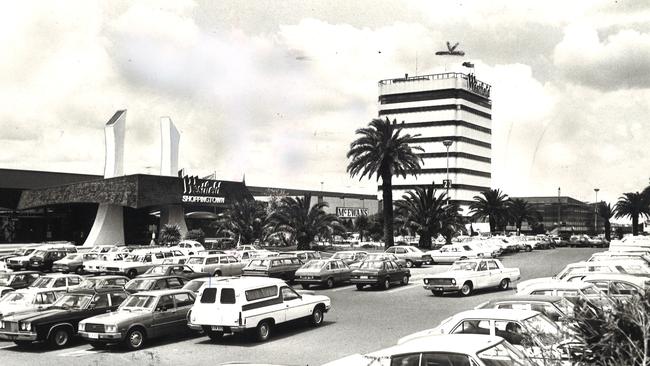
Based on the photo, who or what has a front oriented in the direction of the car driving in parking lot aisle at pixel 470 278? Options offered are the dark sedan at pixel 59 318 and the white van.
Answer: the white van

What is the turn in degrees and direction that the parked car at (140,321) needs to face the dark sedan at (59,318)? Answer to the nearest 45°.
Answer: approximately 90° to its right

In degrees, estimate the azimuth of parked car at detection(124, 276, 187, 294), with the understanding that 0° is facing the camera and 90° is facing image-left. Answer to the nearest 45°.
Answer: approximately 45°

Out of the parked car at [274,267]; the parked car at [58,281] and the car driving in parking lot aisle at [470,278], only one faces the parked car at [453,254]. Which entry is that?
the parked car at [274,267]

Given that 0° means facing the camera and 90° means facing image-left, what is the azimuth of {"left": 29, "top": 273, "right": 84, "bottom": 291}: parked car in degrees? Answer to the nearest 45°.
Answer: approximately 45°

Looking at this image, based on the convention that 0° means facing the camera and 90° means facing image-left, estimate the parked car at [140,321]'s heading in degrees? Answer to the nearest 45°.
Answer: approximately 45°
